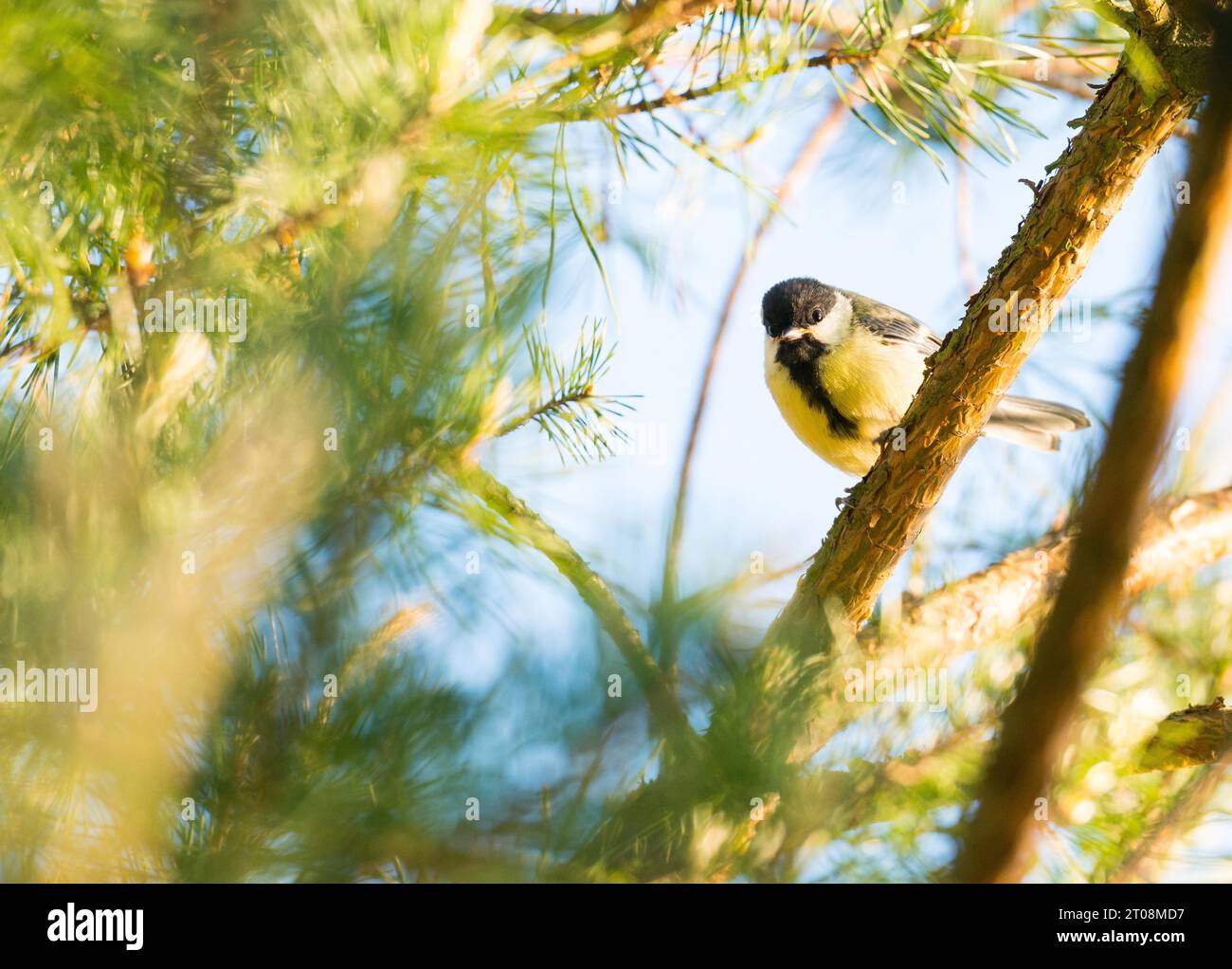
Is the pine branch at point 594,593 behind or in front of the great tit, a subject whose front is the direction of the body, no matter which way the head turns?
in front

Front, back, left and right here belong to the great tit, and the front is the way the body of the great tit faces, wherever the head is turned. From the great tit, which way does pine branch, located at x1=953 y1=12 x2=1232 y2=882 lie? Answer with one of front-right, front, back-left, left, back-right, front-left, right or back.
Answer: front-left

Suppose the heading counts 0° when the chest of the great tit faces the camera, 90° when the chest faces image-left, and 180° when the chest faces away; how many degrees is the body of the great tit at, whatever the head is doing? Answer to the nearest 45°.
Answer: approximately 45°

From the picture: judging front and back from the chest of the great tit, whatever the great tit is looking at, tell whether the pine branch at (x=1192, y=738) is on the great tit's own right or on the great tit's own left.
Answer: on the great tit's own left
